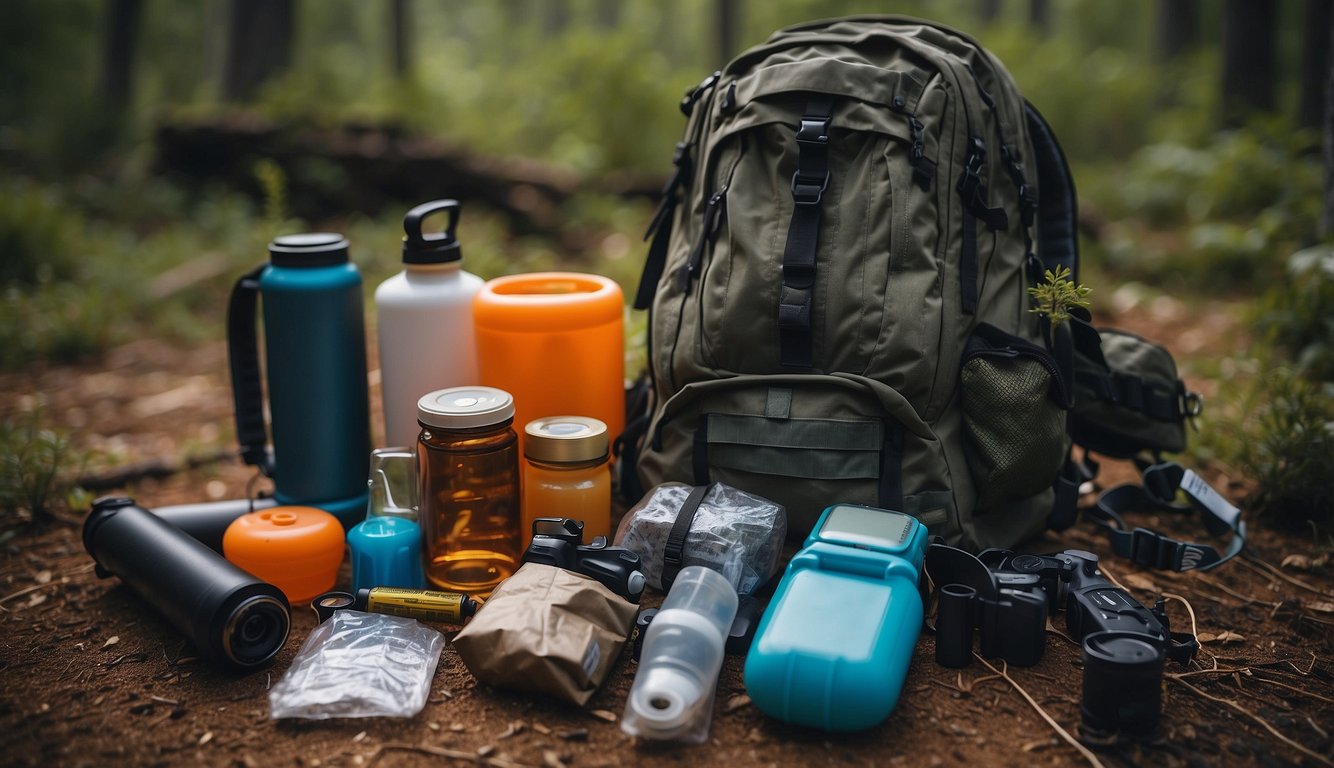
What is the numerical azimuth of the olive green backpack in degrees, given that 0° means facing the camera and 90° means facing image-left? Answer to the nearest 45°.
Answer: approximately 45°

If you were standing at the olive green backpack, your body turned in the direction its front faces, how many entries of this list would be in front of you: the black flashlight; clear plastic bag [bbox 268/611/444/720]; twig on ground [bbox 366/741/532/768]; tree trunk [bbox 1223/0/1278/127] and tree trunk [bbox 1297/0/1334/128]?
3

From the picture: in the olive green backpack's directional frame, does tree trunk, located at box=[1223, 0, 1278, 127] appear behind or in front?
behind

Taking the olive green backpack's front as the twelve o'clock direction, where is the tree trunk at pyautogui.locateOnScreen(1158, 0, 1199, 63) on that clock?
The tree trunk is roughly at 5 o'clock from the olive green backpack.

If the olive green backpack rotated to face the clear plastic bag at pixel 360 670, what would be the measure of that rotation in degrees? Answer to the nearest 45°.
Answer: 0° — it already faces it

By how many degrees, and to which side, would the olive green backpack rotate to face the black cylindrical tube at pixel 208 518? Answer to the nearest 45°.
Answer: approximately 45° to its right

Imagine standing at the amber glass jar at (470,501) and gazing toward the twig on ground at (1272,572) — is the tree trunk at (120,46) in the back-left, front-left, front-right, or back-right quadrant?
back-left

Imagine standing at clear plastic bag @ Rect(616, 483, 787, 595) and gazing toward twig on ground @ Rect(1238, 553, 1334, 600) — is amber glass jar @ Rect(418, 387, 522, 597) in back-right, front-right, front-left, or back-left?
back-left

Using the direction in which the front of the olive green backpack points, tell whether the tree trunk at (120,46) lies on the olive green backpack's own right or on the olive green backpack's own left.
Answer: on the olive green backpack's own right

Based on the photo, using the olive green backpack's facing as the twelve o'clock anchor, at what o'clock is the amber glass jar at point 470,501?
The amber glass jar is roughly at 1 o'clock from the olive green backpack.
